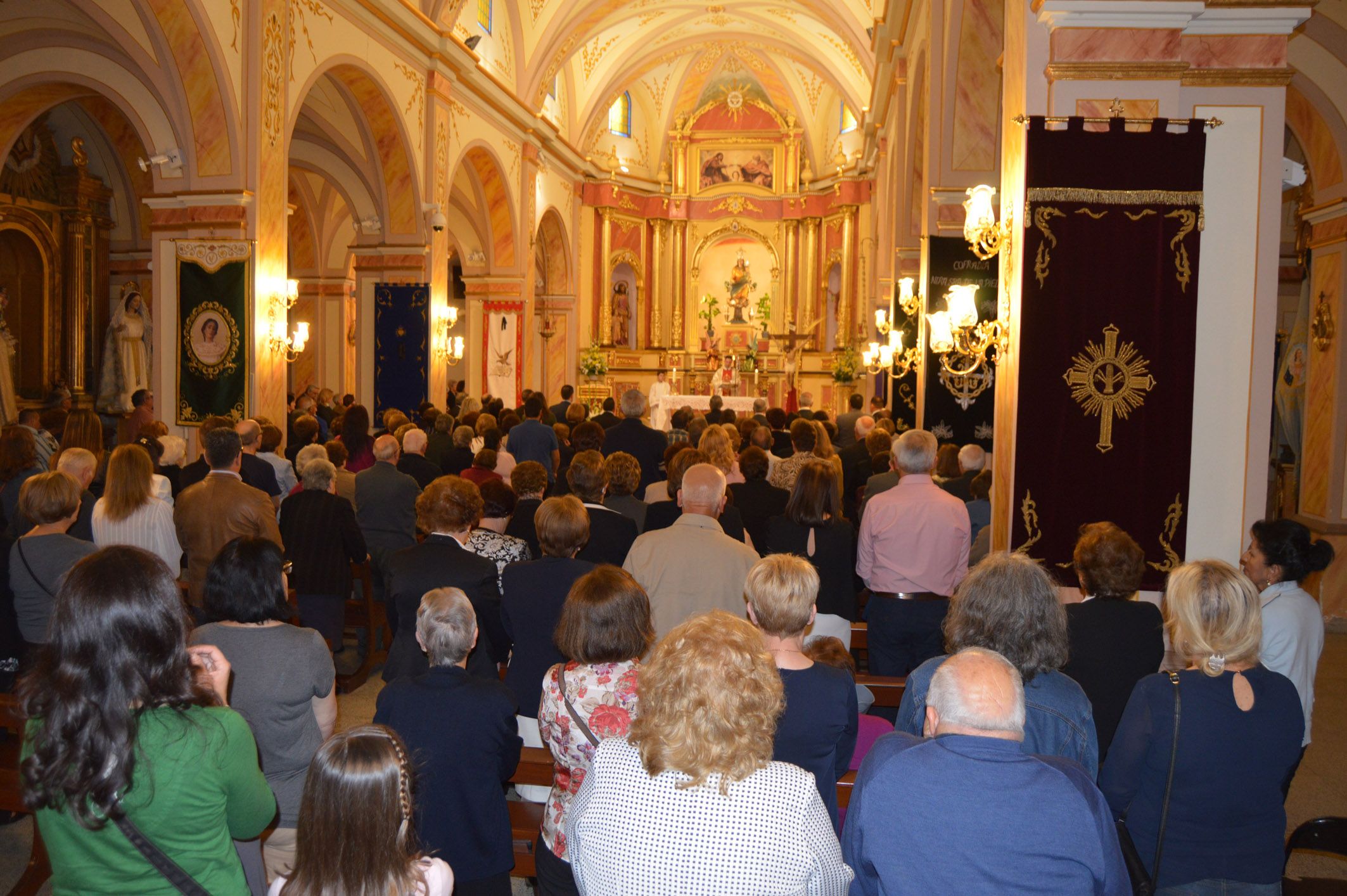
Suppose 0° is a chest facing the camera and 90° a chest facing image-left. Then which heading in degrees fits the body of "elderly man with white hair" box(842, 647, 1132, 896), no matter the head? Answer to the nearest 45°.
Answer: approximately 180°

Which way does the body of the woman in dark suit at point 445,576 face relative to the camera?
away from the camera

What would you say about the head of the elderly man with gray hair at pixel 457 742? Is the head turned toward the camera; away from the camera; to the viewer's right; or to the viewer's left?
away from the camera

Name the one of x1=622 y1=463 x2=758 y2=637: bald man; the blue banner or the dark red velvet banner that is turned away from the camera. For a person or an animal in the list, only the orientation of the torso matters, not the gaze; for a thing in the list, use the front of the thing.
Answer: the bald man

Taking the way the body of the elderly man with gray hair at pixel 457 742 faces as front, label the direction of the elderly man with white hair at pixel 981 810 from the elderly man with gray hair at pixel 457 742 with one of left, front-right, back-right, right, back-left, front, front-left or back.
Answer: back-right

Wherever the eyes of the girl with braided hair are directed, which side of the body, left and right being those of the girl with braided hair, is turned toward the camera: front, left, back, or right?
back

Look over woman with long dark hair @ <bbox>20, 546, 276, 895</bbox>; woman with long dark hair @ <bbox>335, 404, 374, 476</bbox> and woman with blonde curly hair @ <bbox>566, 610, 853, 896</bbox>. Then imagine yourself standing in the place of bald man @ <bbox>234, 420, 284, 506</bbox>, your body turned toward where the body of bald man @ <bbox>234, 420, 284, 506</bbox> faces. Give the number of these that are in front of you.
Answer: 1

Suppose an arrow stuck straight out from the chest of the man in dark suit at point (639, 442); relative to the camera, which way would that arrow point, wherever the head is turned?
away from the camera

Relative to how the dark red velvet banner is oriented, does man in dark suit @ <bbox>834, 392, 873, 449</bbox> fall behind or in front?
behind

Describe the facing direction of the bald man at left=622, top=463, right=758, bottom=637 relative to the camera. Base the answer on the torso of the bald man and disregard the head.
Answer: away from the camera

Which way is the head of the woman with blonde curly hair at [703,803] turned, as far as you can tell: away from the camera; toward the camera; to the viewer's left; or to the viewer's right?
away from the camera

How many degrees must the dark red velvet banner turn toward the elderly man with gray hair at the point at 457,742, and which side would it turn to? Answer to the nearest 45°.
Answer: approximately 45° to its right

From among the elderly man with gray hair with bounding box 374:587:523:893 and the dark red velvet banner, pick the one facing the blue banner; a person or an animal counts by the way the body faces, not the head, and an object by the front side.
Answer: the elderly man with gray hair

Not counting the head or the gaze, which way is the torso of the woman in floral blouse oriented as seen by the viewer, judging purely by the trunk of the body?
away from the camera
